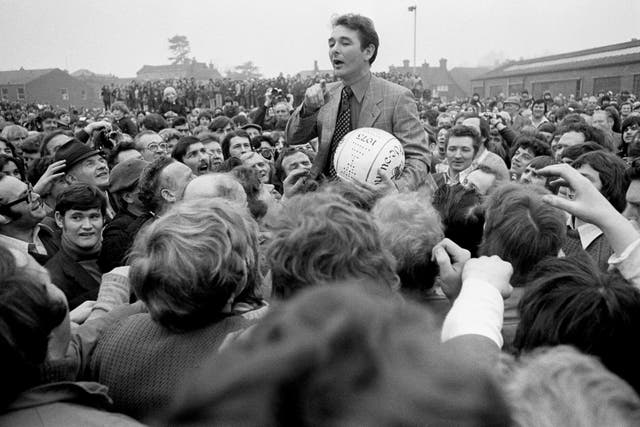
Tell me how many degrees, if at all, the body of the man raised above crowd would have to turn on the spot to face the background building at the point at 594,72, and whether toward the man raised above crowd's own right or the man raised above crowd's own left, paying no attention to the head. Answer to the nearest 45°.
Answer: approximately 180°

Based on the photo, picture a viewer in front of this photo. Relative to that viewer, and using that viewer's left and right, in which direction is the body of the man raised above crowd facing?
facing the viewer and to the left of the viewer

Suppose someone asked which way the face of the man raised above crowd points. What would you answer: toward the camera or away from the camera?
toward the camera
